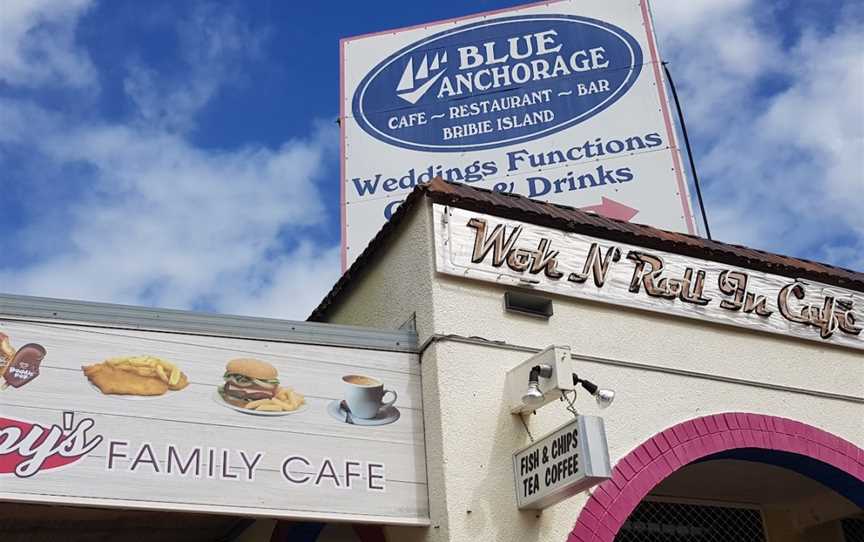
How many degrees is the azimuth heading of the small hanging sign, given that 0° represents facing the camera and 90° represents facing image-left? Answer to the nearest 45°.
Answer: approximately 45°

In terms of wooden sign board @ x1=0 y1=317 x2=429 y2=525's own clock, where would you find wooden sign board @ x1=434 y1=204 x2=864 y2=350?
wooden sign board @ x1=434 y1=204 x2=864 y2=350 is roughly at 9 o'clock from wooden sign board @ x1=0 y1=317 x2=429 y2=525.

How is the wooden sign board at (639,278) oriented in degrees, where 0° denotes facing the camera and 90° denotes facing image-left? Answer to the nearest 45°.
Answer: approximately 315°

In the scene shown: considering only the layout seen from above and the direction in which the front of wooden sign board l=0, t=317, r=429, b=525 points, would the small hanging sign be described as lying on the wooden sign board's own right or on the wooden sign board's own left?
on the wooden sign board's own left

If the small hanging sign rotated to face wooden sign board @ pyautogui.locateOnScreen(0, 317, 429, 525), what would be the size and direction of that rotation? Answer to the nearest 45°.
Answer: approximately 45° to its right

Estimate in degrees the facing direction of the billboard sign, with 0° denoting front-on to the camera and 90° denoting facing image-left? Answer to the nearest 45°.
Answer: approximately 0°

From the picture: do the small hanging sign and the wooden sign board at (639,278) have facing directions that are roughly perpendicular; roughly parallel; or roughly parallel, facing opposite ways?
roughly perpendicular

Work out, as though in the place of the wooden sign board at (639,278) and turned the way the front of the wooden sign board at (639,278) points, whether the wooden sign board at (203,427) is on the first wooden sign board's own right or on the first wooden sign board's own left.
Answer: on the first wooden sign board's own right

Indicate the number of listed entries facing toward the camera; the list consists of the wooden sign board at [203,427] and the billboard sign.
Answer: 2
